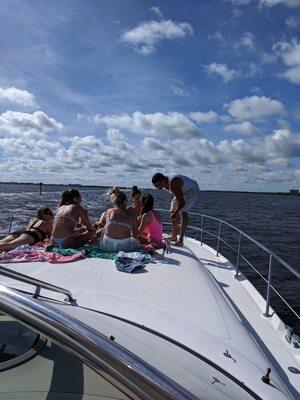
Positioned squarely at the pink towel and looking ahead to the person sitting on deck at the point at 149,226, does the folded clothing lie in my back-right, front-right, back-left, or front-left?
front-right

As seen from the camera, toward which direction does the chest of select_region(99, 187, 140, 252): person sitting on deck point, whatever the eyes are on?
away from the camera

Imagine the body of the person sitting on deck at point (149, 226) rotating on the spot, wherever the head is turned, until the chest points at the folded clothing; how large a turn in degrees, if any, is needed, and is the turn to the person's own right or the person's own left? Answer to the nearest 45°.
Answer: approximately 135° to the person's own left

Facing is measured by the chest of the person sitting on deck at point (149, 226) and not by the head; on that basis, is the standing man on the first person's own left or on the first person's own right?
on the first person's own right

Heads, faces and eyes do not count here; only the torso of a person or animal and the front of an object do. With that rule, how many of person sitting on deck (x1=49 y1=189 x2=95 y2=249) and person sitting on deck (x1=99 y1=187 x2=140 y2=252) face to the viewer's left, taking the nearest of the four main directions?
0

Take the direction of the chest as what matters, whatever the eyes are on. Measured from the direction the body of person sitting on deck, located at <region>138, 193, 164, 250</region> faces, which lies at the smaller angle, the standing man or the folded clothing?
the standing man

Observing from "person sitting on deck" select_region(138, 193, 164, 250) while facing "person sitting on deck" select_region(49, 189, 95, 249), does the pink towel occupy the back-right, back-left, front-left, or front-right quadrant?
front-left

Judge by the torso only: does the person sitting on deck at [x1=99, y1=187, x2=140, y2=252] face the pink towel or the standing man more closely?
the standing man

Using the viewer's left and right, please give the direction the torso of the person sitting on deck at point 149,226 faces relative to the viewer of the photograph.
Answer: facing away from the viewer and to the left of the viewer

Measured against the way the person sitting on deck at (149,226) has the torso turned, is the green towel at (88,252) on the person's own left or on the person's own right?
on the person's own left
